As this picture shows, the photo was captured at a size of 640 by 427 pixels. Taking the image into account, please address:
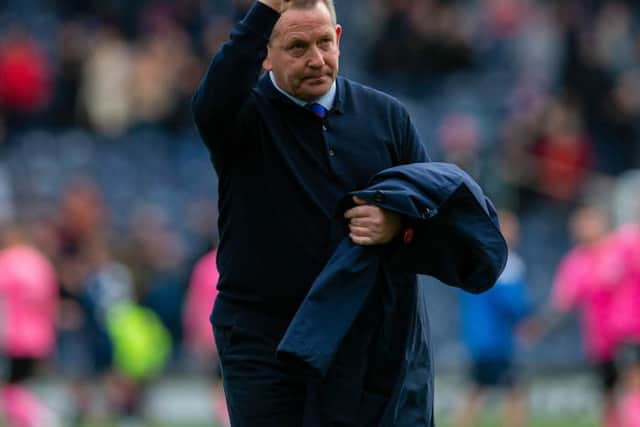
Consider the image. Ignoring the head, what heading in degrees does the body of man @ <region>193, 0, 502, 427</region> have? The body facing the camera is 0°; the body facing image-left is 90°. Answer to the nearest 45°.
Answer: approximately 315°

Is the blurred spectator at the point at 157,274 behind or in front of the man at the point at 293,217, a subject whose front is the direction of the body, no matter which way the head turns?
behind

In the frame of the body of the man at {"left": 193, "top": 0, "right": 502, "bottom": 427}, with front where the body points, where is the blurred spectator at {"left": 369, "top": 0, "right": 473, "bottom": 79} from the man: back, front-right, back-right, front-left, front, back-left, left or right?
back-left

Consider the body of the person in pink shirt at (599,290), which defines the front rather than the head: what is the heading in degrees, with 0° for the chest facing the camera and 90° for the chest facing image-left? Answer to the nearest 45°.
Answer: approximately 45°

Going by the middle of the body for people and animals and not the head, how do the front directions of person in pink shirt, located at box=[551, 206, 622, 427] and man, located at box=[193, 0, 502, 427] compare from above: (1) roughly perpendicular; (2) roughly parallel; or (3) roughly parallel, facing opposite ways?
roughly perpendicular

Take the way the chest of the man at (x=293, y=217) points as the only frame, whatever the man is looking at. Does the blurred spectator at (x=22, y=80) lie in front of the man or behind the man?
behind

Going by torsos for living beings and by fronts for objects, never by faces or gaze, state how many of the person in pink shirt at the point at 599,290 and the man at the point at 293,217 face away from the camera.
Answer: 0
